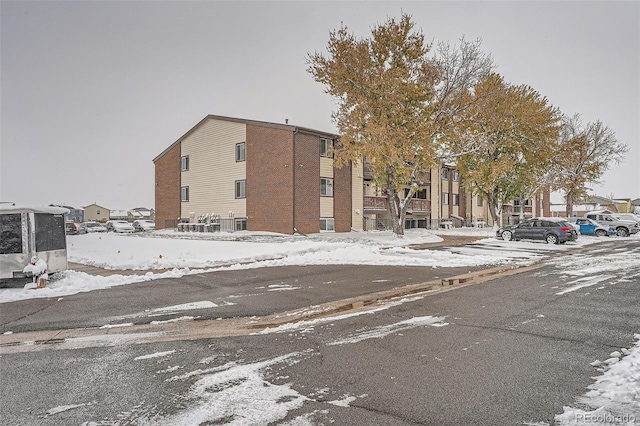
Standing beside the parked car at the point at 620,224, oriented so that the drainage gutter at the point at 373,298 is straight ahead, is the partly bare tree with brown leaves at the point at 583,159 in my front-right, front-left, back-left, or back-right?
back-right

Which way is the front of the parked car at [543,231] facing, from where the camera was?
facing away from the viewer and to the left of the viewer

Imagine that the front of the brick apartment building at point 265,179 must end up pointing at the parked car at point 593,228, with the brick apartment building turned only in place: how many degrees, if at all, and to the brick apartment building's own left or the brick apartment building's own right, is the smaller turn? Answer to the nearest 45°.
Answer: approximately 45° to the brick apartment building's own left

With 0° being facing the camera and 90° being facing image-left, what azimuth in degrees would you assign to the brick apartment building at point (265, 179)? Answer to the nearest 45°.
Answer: approximately 315°

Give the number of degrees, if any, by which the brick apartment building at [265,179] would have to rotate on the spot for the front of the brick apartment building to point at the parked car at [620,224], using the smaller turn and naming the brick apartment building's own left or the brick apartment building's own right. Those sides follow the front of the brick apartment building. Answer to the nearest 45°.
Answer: approximately 45° to the brick apartment building's own left

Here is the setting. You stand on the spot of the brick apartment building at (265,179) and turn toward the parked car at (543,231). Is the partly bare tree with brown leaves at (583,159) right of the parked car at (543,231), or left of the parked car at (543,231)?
left

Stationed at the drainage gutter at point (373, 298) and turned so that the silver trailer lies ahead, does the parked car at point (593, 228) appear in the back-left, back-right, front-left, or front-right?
back-right
